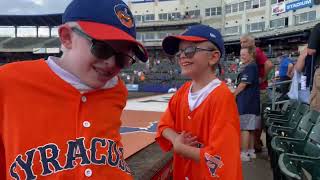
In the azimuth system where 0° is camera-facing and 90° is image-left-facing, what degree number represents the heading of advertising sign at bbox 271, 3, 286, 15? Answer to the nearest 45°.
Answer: approximately 45°

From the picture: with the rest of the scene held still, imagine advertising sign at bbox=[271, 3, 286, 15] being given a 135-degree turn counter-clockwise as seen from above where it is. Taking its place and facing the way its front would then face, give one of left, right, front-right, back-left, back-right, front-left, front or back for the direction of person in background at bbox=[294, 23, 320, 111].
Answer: right

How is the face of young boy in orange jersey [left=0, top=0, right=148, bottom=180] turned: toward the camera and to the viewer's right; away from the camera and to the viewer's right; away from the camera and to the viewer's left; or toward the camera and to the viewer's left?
toward the camera and to the viewer's right

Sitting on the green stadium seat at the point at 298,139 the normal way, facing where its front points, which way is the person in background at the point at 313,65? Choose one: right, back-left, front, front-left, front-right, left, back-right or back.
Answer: right

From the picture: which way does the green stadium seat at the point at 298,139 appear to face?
to the viewer's left

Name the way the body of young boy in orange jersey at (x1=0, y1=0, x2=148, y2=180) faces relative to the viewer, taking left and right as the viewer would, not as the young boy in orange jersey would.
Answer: facing the viewer and to the right of the viewer

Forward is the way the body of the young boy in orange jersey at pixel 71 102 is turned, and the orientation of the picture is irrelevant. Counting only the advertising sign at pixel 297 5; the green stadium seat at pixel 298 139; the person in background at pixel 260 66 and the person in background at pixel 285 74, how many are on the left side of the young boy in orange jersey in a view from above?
4

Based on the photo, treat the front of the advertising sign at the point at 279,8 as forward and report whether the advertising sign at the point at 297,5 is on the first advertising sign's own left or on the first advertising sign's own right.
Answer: on the first advertising sign's own left

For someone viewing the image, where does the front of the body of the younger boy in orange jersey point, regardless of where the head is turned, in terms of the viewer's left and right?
facing the viewer and to the left of the viewer

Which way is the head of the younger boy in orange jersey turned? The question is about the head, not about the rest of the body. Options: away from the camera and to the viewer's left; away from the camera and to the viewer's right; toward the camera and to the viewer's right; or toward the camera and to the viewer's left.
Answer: toward the camera and to the viewer's left

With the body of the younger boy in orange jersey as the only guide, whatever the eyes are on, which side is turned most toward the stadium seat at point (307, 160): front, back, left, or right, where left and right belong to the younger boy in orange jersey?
back
